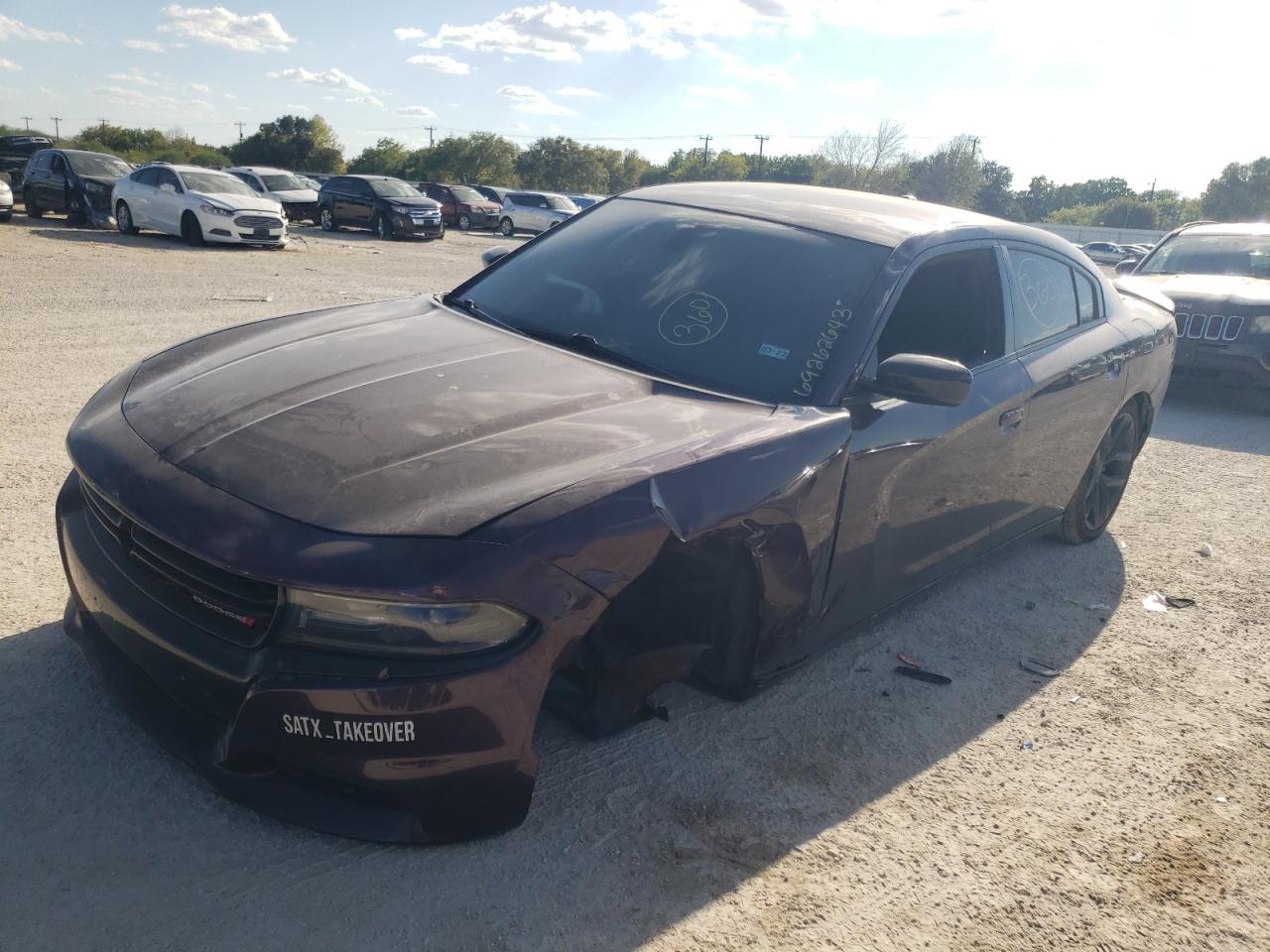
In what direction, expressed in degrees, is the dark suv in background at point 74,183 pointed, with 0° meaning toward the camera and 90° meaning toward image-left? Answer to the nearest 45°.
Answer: approximately 315°

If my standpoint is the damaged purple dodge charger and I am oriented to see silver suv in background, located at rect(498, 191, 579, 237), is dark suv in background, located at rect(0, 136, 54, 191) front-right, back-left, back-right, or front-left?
front-left

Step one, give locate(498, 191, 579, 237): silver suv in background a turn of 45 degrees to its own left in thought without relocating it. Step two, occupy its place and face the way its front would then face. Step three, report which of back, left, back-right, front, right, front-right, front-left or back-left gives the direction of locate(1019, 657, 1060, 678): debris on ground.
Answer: right

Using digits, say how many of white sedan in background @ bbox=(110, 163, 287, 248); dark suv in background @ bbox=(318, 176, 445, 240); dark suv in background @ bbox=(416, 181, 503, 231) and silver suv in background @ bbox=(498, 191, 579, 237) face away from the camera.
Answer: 0

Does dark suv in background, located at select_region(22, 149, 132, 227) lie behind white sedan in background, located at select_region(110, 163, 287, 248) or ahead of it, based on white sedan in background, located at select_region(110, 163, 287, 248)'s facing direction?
behind

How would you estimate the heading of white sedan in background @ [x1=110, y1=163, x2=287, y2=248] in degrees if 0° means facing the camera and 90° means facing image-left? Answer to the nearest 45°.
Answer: approximately 315°

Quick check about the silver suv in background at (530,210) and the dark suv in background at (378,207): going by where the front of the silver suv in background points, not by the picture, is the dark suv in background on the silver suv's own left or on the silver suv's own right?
on the silver suv's own right

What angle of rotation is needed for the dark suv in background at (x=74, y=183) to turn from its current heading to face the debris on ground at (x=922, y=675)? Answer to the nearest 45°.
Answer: approximately 45° to its right

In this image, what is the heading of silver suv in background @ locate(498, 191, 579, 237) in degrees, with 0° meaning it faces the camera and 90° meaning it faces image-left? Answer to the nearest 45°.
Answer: approximately 315°

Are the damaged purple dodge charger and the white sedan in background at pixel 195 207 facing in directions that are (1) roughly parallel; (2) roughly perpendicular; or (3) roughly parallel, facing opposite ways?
roughly perpendicular

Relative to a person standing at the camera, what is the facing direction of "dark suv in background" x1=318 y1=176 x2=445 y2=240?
facing the viewer and to the right of the viewer

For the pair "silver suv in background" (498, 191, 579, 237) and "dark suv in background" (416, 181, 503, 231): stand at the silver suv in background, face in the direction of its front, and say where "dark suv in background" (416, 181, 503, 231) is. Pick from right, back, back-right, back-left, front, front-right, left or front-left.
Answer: back

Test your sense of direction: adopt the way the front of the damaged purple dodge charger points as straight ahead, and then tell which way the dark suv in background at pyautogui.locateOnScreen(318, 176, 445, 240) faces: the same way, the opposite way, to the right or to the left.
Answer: to the left

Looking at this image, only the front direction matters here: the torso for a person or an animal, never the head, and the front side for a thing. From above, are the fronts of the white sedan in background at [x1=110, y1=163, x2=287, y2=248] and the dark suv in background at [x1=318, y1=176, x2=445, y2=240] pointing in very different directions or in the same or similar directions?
same or similar directions

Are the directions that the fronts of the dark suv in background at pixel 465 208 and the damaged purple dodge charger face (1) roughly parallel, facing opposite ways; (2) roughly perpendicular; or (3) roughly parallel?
roughly perpendicular

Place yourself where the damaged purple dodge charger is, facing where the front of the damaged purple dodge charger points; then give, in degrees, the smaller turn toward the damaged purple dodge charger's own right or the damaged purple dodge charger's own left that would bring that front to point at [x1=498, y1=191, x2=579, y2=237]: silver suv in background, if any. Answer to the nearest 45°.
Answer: approximately 135° to the damaged purple dodge charger's own right
